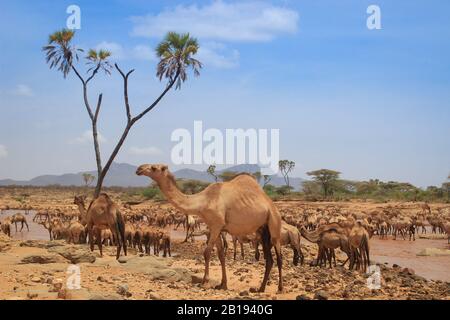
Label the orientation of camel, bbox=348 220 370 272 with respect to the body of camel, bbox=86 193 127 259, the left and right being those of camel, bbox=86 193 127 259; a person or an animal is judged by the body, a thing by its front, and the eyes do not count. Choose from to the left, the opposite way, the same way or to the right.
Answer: to the right

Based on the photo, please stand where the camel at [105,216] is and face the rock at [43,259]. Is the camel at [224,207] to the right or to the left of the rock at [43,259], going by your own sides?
left

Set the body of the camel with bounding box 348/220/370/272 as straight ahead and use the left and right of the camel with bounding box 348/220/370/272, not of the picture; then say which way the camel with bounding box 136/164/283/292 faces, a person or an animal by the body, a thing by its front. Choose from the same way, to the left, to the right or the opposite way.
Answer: to the left

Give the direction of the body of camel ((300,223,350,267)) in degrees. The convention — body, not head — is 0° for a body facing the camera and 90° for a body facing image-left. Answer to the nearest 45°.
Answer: approximately 90°

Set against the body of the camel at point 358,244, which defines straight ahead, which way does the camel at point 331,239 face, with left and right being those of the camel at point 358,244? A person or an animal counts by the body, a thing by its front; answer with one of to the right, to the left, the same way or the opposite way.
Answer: to the left

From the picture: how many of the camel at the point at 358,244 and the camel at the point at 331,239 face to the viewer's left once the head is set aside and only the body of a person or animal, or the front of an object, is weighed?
1

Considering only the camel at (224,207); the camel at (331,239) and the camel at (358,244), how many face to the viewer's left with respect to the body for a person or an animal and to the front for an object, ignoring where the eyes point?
2

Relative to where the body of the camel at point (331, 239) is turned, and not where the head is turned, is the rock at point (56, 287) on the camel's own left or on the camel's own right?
on the camel's own left

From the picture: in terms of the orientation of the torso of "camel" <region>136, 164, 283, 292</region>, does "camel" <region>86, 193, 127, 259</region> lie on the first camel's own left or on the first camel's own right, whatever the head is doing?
on the first camel's own right

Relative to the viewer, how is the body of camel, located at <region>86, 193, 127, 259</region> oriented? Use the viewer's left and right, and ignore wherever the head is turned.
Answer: facing away from the viewer and to the left of the viewer

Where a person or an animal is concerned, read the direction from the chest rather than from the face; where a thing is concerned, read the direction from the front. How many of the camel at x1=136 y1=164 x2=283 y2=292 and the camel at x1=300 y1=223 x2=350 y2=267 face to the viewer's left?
2

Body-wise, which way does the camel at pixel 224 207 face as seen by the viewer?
to the viewer's left

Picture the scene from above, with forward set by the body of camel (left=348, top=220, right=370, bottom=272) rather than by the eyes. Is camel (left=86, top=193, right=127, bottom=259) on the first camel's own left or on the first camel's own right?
on the first camel's own left

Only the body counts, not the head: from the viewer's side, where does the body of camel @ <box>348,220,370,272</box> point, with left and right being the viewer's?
facing away from the viewer
